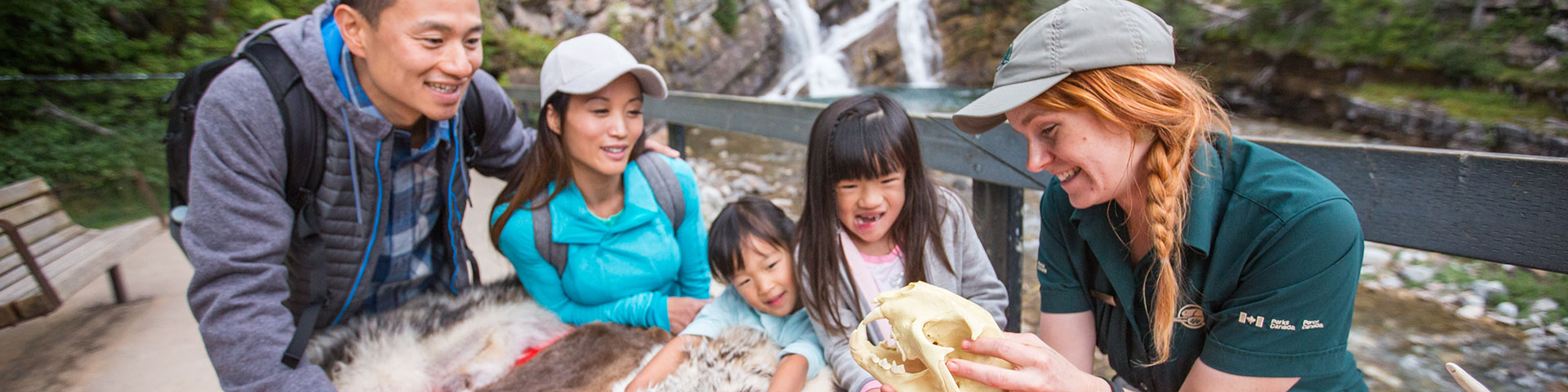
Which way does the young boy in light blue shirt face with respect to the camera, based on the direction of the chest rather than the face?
toward the camera

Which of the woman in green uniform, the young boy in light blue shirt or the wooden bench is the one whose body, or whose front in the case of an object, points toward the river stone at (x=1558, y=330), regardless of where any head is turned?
the wooden bench

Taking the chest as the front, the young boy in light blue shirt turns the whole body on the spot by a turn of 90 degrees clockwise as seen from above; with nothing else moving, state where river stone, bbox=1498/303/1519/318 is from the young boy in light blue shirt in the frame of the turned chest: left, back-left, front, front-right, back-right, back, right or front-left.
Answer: back

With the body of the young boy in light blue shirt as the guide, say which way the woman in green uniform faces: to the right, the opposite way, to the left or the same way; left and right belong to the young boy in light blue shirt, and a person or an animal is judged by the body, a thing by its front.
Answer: to the right

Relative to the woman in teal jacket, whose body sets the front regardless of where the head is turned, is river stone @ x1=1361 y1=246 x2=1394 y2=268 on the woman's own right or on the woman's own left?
on the woman's own left

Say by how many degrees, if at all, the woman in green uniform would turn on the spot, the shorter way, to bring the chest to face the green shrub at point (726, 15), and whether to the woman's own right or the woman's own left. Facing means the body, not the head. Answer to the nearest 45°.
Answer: approximately 90° to the woman's own right

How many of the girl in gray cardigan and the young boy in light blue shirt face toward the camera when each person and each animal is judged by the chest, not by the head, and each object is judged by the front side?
2

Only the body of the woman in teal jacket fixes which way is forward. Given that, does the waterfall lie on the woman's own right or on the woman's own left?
on the woman's own left

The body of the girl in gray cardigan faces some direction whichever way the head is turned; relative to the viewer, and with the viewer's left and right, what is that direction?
facing the viewer

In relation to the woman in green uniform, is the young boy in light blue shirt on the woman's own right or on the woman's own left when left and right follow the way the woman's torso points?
on the woman's own right

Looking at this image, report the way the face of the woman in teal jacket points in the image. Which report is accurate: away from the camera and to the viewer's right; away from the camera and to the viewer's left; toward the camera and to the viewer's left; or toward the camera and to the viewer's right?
toward the camera and to the viewer's right

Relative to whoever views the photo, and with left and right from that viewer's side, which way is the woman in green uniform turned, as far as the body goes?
facing the viewer and to the left of the viewer

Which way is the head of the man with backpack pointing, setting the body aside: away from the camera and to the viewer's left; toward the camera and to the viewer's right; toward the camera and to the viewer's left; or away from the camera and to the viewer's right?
toward the camera and to the viewer's right

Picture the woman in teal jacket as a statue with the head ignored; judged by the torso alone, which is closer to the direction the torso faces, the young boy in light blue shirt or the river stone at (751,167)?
the young boy in light blue shirt

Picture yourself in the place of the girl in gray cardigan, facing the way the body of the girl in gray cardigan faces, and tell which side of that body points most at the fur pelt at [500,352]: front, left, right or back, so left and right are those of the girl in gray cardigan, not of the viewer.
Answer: right

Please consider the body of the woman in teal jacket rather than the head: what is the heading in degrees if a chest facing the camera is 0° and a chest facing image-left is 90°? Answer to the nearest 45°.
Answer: approximately 315°
